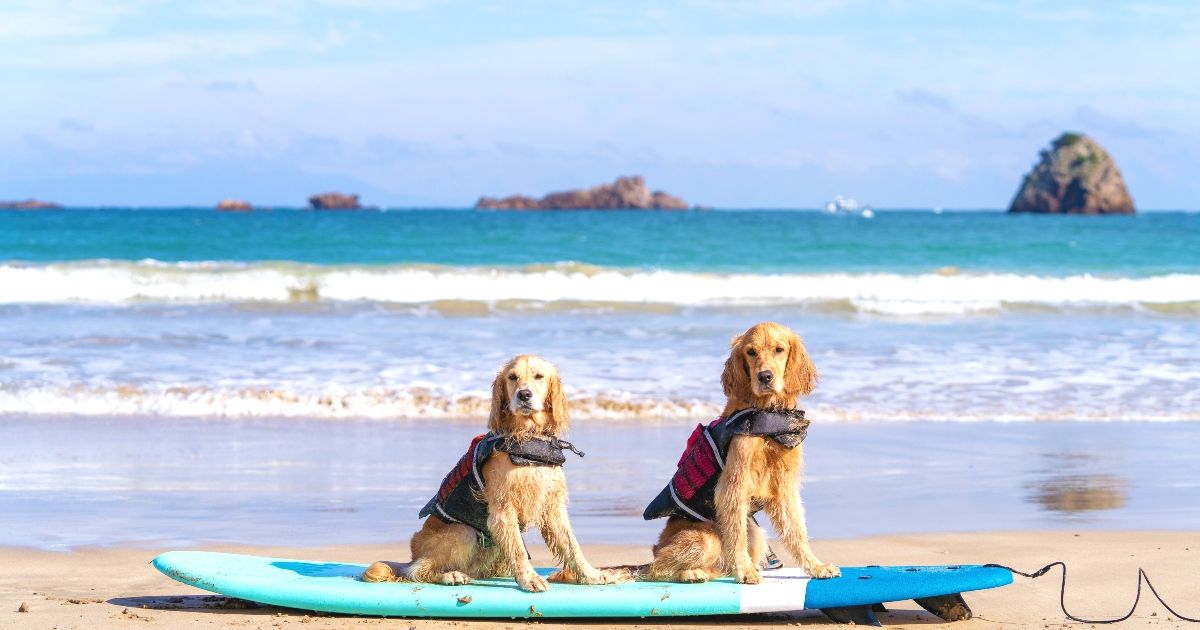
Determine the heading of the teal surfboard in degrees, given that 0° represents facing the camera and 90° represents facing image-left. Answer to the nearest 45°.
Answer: approximately 90°

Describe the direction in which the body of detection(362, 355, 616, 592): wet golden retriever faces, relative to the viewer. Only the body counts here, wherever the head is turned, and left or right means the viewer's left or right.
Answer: facing the viewer and to the right of the viewer

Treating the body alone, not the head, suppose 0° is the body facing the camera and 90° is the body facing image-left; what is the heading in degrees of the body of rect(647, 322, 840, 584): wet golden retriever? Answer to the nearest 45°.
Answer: approximately 315°

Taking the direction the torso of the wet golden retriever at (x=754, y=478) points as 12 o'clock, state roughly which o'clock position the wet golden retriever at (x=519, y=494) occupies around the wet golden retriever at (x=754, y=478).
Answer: the wet golden retriever at (x=519, y=494) is roughly at 4 o'clock from the wet golden retriever at (x=754, y=478).

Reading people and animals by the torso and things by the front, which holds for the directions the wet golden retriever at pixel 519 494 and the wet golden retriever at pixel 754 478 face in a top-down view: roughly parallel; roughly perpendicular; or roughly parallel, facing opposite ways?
roughly parallel

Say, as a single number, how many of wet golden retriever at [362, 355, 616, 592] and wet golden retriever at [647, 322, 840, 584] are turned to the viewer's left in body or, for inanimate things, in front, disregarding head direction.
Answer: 0
